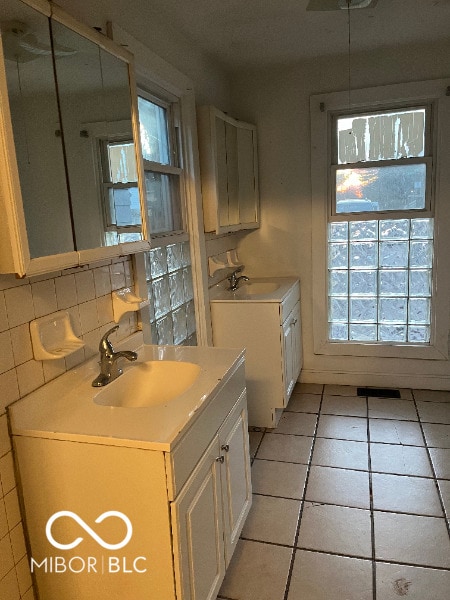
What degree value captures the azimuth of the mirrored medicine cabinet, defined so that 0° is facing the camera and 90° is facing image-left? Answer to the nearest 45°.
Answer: approximately 315°

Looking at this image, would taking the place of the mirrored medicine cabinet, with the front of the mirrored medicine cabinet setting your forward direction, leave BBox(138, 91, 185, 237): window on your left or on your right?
on your left

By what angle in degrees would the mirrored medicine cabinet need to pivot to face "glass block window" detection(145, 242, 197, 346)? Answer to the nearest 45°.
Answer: approximately 90° to its left
